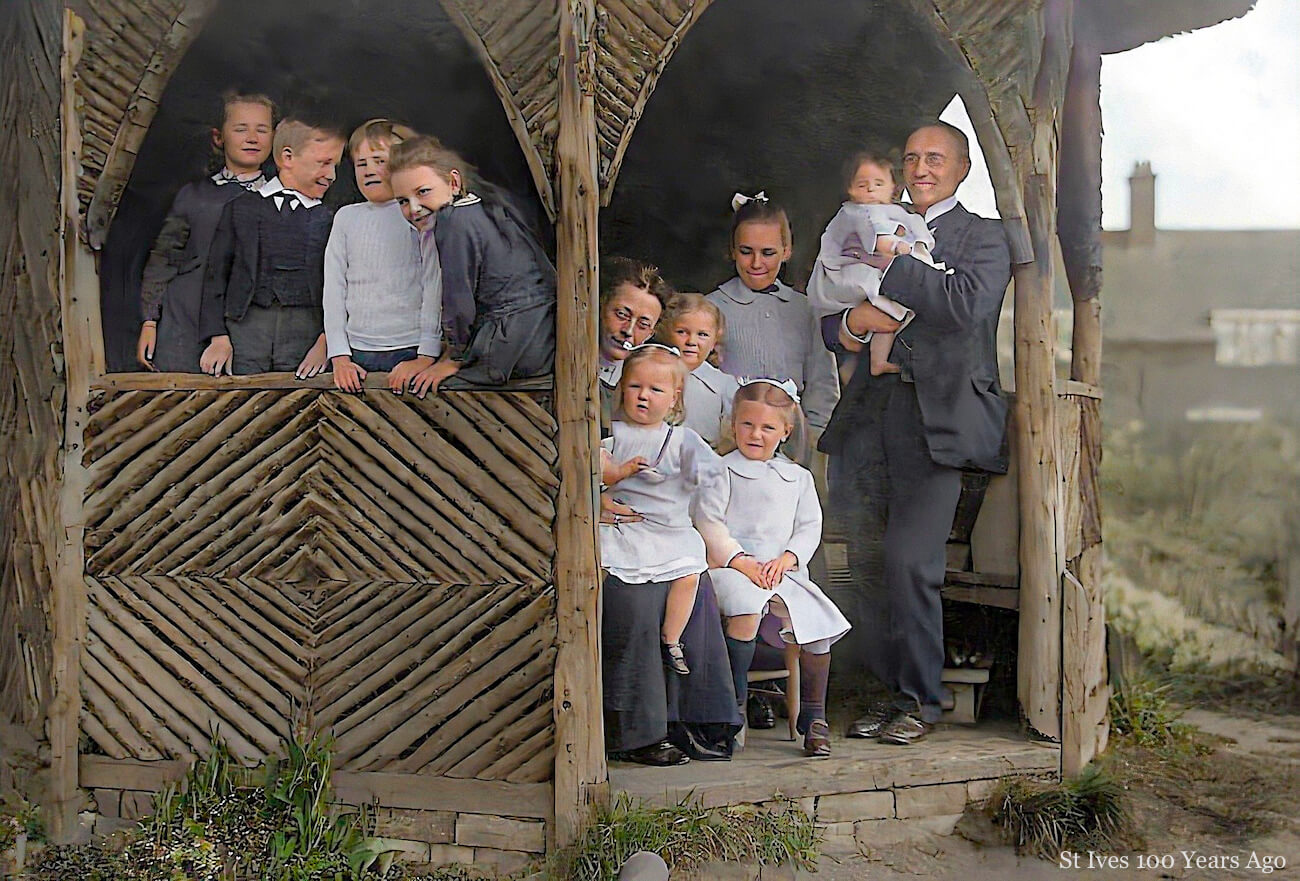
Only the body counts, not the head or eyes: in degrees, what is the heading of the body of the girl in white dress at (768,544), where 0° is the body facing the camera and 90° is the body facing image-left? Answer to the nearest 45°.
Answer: approximately 0°

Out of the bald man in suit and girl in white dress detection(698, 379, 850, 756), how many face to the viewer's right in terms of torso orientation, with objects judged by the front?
0

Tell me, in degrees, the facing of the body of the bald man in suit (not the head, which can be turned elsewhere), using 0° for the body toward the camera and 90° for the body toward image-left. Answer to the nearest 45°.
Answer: approximately 45°

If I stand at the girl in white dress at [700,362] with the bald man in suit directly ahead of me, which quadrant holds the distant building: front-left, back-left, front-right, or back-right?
front-left

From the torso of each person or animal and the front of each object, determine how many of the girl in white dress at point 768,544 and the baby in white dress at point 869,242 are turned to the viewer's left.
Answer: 0

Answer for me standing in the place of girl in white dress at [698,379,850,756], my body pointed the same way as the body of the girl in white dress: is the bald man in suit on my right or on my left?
on my left

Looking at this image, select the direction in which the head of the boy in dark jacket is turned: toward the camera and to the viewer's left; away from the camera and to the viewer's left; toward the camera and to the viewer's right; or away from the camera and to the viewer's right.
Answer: toward the camera and to the viewer's right

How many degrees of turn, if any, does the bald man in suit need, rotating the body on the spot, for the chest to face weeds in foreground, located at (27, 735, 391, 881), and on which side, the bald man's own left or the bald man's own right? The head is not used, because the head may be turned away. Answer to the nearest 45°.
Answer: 0° — they already face it

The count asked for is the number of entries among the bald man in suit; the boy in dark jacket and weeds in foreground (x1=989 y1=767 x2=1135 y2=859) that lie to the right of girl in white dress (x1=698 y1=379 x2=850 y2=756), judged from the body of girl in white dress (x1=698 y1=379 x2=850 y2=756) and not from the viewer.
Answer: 1

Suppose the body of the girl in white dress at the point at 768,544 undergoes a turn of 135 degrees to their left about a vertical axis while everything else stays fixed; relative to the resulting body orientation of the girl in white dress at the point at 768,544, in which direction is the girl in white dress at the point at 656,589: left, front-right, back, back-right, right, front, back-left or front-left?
back
